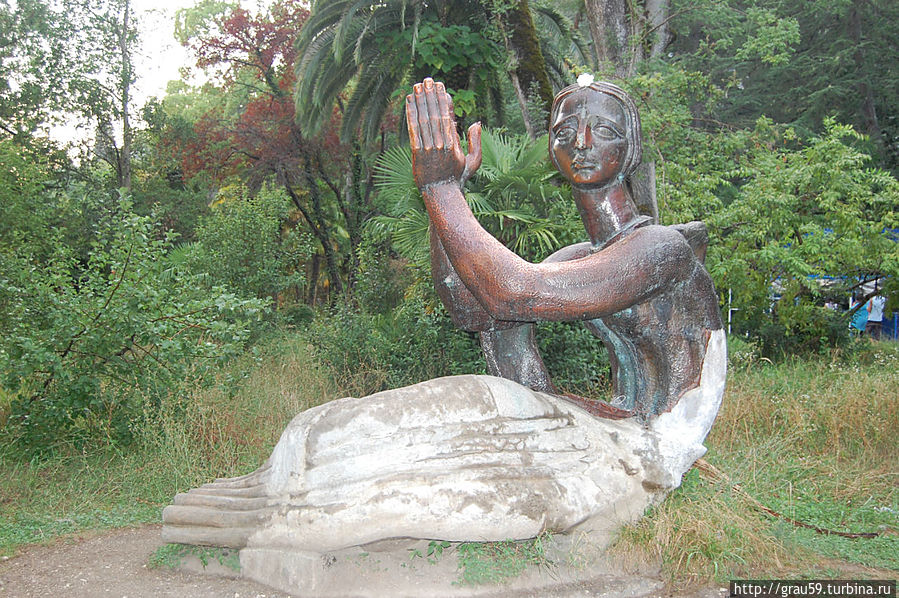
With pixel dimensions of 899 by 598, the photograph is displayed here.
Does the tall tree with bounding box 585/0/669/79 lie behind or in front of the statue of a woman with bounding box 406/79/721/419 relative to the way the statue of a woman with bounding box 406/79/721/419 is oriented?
behind

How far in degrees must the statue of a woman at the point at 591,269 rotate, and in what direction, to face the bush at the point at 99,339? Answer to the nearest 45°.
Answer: approximately 90° to its right

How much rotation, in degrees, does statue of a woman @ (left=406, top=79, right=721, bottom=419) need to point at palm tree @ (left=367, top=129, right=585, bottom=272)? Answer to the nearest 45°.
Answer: approximately 135° to its right

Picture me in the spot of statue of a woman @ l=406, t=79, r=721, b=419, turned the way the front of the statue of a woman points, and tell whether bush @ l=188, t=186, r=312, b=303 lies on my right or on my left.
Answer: on my right

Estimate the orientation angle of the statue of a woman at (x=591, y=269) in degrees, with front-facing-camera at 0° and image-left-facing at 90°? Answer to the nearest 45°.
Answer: approximately 45°

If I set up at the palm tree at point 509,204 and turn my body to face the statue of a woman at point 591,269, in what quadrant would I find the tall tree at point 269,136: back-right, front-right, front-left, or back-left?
back-right

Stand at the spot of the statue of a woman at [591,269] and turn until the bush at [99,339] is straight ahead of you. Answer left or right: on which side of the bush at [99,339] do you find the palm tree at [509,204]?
right

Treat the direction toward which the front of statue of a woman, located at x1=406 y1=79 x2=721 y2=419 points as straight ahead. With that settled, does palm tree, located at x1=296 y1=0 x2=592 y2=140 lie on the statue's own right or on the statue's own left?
on the statue's own right

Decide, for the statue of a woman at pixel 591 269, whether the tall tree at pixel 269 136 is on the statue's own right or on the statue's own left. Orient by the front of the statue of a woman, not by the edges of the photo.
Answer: on the statue's own right
